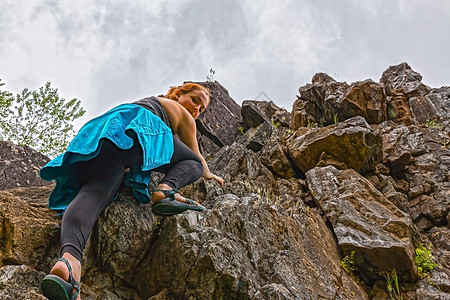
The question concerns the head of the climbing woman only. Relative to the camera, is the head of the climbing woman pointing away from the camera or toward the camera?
toward the camera

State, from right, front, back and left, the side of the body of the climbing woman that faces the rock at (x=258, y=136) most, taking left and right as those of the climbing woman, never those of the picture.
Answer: front

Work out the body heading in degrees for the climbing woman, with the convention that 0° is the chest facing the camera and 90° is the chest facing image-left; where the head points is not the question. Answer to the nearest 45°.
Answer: approximately 225°

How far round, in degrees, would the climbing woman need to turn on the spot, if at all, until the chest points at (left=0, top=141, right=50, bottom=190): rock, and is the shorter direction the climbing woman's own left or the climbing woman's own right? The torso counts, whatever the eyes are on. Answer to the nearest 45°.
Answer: approximately 90° to the climbing woman's own left

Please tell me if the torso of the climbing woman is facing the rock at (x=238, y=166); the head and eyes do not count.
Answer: yes

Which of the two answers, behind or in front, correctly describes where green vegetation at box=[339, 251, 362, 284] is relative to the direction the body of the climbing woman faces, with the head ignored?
in front

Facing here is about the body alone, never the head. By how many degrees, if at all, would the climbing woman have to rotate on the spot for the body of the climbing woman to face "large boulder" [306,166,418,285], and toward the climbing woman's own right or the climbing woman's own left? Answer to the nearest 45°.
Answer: approximately 45° to the climbing woman's own right
